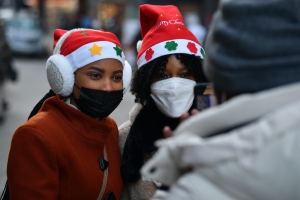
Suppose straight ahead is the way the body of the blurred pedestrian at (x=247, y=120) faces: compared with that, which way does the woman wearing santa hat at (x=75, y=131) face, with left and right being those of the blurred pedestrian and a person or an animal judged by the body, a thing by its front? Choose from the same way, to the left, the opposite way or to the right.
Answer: the opposite way

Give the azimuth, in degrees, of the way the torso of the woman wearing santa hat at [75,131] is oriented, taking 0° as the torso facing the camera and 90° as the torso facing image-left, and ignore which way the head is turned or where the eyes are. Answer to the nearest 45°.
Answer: approximately 315°

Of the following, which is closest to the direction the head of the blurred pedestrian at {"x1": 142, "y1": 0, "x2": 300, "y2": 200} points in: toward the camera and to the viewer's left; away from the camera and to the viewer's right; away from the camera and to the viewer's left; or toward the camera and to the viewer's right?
away from the camera and to the viewer's left

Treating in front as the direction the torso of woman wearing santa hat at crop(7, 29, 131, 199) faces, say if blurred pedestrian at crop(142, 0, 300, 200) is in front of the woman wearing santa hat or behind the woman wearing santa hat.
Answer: in front

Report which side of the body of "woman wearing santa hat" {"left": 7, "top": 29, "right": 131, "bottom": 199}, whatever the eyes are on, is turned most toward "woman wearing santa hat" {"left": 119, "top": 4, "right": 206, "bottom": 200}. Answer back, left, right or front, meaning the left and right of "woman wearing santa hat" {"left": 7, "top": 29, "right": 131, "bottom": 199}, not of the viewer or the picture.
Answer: left

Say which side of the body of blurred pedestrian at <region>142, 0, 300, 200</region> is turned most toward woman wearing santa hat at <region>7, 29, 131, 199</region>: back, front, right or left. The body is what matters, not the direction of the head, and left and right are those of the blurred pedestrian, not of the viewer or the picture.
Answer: front

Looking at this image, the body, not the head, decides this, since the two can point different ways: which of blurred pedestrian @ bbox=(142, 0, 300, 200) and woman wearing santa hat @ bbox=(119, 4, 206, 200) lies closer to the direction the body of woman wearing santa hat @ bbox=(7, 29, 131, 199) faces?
the blurred pedestrian

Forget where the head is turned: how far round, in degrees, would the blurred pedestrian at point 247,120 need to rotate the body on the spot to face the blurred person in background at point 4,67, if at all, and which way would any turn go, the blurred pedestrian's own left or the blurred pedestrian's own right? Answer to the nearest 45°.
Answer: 0° — they already face them

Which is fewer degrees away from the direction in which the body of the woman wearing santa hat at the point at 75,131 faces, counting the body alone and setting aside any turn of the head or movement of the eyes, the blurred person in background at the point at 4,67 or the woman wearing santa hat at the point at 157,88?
the woman wearing santa hat

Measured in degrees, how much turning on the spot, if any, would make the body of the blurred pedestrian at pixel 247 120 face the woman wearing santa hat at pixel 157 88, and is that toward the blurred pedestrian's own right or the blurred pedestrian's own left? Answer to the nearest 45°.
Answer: approximately 45° to the blurred pedestrian's own right

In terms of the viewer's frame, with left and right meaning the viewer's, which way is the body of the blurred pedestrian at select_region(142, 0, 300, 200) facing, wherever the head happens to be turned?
facing away from the viewer and to the left of the viewer
